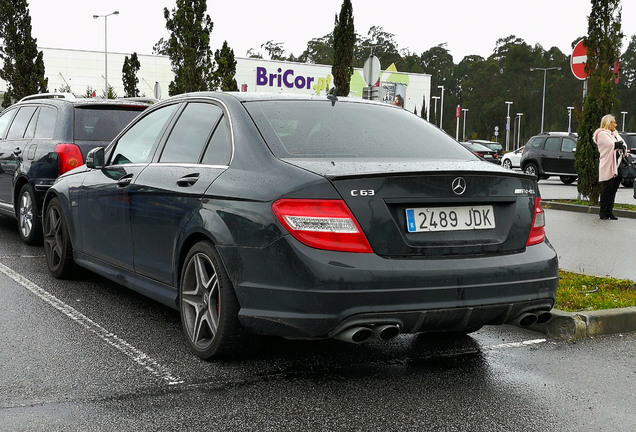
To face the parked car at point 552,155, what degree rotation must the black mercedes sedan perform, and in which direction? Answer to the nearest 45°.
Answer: approximately 45° to its right

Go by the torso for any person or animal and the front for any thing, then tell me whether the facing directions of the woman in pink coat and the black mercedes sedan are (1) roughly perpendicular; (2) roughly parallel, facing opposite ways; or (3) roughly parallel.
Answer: roughly parallel, facing opposite ways

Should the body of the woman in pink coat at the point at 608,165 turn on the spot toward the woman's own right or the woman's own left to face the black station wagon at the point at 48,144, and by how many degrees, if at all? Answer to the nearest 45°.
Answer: approximately 135° to the woman's own right

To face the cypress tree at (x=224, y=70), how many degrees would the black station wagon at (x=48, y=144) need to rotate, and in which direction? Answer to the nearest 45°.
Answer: approximately 45° to its right

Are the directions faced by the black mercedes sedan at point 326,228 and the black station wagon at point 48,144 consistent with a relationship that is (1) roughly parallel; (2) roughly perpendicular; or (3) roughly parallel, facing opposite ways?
roughly parallel

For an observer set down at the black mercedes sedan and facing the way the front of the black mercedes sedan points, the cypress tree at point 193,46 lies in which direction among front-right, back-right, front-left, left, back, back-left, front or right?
front-right

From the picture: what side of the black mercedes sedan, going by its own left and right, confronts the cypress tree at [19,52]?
front

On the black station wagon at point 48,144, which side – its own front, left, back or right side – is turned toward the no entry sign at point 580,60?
right

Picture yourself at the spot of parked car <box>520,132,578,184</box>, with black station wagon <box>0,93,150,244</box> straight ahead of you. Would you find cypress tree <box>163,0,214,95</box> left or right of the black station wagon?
right

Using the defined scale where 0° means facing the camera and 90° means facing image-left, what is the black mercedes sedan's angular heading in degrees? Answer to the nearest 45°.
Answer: approximately 135°
